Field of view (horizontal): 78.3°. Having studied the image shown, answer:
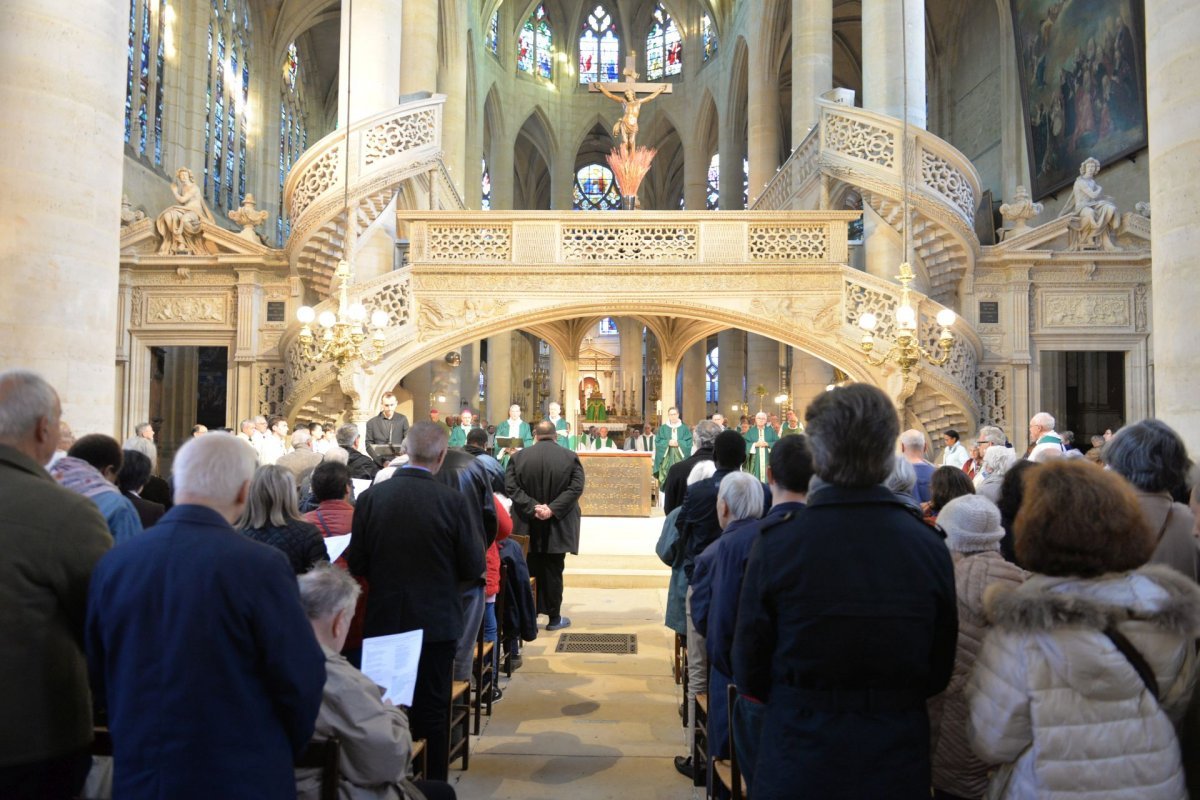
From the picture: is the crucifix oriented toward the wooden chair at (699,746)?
yes

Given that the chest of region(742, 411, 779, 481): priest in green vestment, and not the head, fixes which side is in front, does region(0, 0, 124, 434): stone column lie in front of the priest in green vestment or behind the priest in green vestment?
in front

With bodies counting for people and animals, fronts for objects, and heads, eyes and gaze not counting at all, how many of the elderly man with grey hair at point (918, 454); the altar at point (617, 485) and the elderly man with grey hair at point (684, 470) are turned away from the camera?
2

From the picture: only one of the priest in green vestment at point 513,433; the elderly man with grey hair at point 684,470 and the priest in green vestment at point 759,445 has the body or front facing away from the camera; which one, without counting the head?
the elderly man with grey hair

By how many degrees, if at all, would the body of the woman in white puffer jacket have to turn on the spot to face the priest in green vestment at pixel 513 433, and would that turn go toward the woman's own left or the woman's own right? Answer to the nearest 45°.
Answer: approximately 45° to the woman's own left

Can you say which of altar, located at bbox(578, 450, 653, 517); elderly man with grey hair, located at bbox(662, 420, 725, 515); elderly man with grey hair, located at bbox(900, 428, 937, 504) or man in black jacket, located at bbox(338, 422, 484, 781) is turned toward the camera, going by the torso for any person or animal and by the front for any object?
the altar

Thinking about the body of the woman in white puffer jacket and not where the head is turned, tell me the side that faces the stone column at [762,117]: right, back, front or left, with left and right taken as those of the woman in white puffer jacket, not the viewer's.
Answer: front

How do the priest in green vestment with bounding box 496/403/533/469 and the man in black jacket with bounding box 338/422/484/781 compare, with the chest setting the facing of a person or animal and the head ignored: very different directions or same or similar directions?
very different directions

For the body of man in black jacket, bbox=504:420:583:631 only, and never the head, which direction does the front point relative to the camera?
away from the camera

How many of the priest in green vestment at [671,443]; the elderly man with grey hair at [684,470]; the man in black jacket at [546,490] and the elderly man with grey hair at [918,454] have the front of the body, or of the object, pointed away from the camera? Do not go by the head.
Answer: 3

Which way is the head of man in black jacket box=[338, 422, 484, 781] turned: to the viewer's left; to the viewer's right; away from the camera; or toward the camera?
away from the camera

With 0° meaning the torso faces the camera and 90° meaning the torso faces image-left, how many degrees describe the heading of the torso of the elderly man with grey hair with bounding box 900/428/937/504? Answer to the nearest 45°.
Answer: approximately 180°

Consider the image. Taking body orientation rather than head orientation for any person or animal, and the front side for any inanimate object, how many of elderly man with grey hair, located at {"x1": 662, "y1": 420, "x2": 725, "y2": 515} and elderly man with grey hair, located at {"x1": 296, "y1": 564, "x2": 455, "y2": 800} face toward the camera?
0

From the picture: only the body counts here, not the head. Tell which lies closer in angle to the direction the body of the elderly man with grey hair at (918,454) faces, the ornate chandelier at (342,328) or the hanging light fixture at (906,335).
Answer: the hanging light fixture

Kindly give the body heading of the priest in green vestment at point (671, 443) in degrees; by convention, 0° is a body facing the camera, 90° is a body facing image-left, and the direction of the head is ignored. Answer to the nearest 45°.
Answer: approximately 0°

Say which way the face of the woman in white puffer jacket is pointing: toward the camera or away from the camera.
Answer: away from the camera
